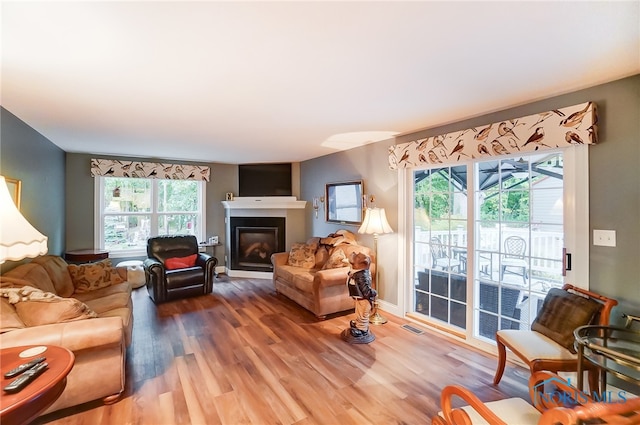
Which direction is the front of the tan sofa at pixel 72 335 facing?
to the viewer's right

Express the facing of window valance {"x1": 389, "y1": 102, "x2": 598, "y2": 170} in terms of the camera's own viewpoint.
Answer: facing the viewer and to the left of the viewer

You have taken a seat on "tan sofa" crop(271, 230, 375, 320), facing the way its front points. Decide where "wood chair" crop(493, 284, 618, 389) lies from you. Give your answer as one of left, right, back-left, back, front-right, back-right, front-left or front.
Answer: left

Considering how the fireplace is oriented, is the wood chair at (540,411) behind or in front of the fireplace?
in front

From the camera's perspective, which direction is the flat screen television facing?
toward the camera

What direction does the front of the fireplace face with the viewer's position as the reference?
facing the viewer

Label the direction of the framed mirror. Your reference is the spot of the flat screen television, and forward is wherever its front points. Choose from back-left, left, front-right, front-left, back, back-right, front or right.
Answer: front-left

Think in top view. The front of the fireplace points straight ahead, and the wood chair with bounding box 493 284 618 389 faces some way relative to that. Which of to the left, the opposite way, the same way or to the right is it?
to the right

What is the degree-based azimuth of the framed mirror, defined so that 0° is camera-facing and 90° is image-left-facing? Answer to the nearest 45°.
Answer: approximately 45°

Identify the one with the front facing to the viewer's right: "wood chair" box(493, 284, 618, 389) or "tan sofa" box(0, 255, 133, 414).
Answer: the tan sofa

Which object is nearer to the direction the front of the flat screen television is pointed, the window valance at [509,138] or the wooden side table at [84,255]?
the window valance

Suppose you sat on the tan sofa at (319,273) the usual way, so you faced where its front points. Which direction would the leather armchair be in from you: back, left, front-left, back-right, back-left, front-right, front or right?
front-right

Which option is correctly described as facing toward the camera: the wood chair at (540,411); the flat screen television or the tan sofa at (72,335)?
the flat screen television

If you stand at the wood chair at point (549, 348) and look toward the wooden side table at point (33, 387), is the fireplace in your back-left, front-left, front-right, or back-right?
front-right

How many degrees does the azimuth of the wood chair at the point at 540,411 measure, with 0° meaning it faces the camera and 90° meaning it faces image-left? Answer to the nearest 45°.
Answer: approximately 135°
